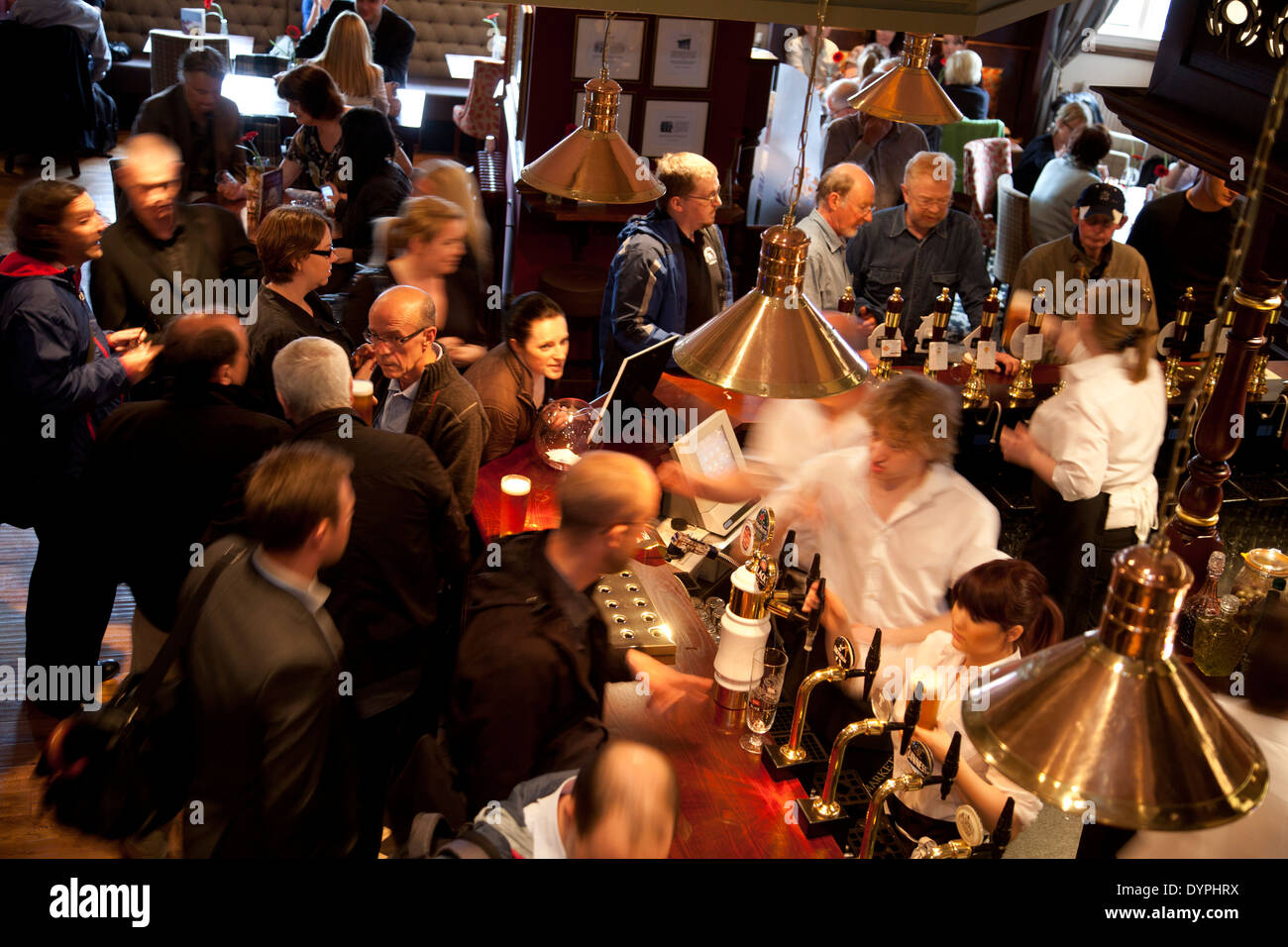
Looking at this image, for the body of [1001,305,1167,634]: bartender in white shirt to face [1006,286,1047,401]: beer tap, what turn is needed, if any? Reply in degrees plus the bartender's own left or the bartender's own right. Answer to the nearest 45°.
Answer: approximately 45° to the bartender's own right

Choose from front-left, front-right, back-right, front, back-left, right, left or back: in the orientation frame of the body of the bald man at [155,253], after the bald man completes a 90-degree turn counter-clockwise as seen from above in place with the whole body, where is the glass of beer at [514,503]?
front-right

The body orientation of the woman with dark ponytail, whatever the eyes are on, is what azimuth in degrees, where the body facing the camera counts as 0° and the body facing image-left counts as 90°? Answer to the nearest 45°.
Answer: approximately 45°

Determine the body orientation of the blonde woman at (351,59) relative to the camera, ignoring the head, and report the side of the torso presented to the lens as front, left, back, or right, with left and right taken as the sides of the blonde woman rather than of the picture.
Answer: back

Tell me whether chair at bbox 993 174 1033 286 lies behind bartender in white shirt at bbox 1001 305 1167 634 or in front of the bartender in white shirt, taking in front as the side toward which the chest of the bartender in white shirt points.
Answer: in front

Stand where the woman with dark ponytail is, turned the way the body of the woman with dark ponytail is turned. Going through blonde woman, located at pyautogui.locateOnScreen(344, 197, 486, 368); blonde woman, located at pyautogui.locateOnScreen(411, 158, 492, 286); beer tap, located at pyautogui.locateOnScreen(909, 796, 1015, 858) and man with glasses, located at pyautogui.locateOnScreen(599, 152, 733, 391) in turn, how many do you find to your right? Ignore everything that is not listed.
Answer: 3

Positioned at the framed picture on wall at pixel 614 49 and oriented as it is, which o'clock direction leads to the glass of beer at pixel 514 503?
The glass of beer is roughly at 12 o'clock from the framed picture on wall.

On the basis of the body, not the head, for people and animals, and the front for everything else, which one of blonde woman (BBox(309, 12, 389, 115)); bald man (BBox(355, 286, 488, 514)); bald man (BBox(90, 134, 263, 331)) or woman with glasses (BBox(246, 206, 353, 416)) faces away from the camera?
the blonde woman

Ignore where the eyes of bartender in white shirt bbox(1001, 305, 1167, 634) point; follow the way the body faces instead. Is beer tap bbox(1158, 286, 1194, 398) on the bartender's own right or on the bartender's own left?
on the bartender's own right
